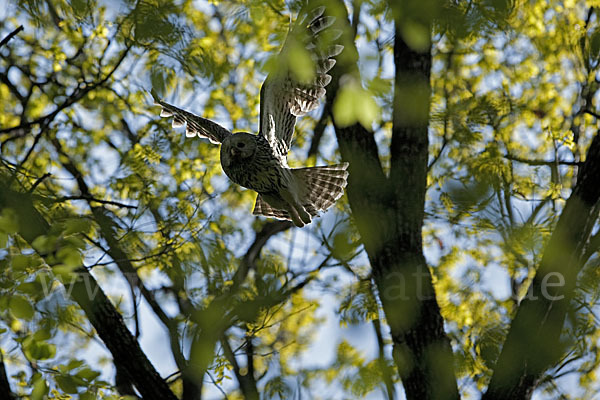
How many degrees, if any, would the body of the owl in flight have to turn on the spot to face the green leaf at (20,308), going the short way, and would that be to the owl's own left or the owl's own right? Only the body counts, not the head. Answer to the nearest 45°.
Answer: approximately 45° to the owl's own right

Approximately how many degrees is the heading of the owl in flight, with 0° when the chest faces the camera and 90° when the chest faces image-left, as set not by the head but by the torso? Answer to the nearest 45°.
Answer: approximately 45°
